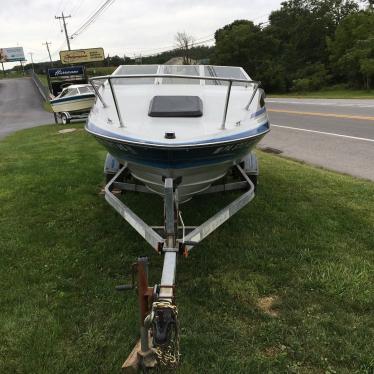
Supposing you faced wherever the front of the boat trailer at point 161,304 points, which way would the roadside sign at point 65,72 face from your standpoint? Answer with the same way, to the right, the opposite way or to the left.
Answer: the same way

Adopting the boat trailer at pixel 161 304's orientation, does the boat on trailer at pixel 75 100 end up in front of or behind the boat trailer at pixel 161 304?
behind

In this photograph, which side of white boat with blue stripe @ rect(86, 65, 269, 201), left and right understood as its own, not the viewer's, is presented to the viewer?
front

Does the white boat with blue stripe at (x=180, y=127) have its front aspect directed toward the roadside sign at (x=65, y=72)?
no

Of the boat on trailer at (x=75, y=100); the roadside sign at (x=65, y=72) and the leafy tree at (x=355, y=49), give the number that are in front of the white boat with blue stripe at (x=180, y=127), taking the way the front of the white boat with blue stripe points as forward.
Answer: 0

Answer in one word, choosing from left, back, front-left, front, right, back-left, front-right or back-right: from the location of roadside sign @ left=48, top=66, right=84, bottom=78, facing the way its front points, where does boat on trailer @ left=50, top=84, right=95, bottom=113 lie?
front

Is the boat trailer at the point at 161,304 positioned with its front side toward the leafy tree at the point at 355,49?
no

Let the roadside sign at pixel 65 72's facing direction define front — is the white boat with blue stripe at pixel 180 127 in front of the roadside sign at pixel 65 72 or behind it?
in front

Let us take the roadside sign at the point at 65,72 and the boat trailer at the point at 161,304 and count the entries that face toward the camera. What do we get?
2

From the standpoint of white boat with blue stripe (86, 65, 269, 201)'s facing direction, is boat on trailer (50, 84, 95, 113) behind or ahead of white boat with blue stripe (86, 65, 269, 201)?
behind

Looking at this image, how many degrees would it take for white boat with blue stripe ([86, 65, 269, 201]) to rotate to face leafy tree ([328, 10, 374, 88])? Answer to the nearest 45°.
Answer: approximately 135° to its left

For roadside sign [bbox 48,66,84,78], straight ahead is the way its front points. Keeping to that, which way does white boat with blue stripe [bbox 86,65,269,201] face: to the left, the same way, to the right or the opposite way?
the same way

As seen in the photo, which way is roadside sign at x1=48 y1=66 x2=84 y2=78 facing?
toward the camera

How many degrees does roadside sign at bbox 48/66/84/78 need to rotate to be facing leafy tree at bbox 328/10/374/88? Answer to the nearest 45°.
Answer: approximately 90° to its left

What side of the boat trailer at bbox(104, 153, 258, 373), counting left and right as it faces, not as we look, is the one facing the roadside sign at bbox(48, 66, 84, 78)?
back
